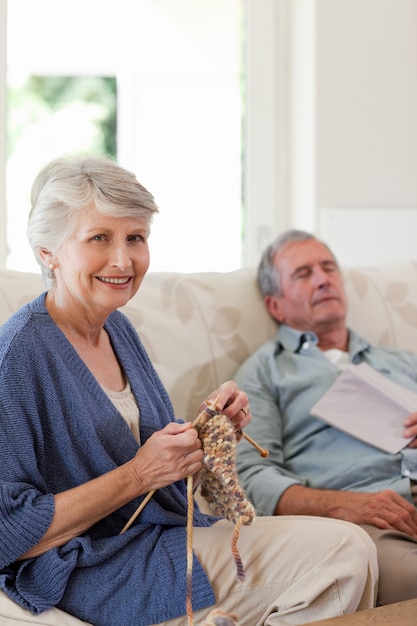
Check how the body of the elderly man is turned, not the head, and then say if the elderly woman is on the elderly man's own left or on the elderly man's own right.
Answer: on the elderly man's own right

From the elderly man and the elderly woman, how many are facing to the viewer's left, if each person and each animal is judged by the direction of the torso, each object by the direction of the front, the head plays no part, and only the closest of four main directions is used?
0

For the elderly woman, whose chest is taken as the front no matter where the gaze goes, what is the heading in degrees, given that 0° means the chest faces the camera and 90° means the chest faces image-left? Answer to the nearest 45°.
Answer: approximately 315°

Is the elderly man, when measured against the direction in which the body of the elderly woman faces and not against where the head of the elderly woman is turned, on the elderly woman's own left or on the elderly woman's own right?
on the elderly woman's own left

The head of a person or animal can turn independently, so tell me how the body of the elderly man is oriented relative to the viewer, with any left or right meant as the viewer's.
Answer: facing the viewer and to the right of the viewer

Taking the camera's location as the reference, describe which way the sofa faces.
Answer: facing the viewer
